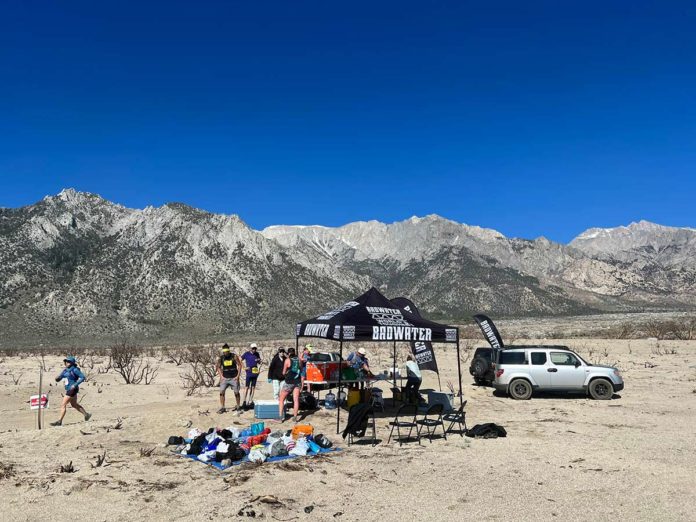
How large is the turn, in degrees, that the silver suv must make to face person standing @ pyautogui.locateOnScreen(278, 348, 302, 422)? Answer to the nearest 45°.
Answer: approximately 135° to its right

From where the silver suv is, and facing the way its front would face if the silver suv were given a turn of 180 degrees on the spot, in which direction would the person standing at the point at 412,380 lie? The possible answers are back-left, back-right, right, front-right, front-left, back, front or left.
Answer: front-left

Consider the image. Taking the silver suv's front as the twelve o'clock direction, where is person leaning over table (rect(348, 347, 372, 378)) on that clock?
The person leaning over table is roughly at 5 o'clock from the silver suv.

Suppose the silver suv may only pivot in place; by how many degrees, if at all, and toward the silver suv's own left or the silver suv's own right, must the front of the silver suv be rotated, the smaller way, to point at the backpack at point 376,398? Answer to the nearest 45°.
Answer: approximately 135° to the silver suv's own right

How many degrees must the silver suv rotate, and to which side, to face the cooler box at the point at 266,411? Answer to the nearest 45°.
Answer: approximately 135° to its right

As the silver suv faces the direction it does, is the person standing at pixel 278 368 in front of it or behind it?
behind

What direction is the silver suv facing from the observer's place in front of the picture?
facing to the right of the viewer

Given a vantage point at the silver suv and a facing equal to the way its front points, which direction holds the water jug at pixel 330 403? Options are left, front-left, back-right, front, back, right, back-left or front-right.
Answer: back-right

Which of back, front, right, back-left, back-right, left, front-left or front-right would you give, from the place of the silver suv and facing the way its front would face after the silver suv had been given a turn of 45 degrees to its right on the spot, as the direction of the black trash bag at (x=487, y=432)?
front-right

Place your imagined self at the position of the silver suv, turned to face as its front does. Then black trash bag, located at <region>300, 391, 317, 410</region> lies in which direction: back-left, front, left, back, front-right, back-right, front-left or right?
back-right
